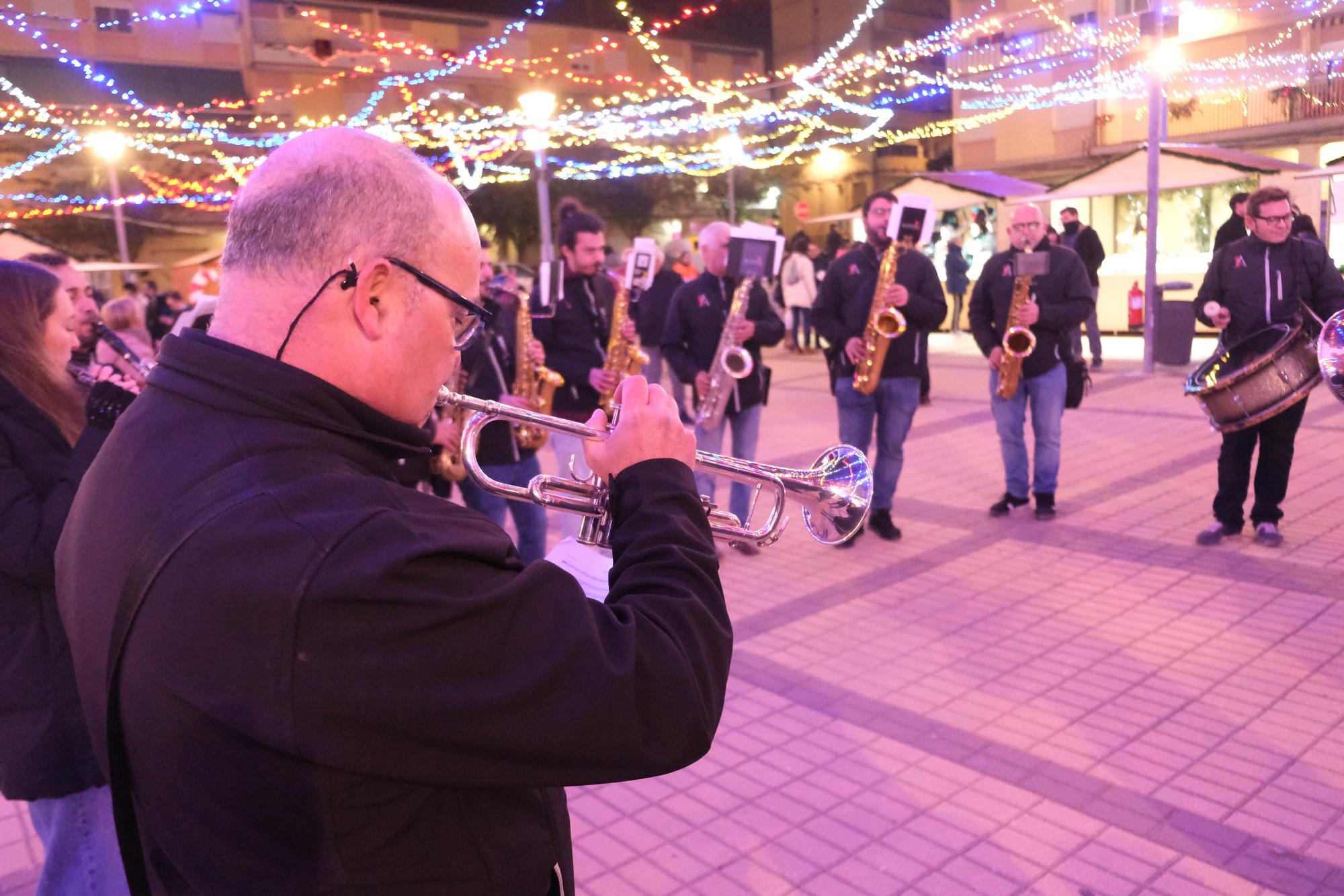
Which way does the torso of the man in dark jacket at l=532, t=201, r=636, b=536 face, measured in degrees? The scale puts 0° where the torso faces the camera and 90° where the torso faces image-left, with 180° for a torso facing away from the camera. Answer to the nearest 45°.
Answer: approximately 315°

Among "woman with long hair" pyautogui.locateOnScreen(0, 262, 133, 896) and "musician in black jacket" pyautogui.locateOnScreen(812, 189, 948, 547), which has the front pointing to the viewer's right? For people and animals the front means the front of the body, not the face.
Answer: the woman with long hair

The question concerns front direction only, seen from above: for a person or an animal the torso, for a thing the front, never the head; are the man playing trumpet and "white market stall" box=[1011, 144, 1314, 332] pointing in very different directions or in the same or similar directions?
very different directions

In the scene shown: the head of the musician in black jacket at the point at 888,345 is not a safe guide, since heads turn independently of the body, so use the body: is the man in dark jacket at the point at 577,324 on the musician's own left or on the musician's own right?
on the musician's own right

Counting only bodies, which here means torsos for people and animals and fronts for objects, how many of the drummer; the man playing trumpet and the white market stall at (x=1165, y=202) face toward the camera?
2

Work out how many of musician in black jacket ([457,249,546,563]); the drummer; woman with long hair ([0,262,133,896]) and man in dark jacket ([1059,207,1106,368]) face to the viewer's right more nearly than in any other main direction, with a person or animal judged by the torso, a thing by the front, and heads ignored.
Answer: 2

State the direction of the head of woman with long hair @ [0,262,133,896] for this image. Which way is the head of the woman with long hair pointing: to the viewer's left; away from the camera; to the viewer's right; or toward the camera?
to the viewer's right

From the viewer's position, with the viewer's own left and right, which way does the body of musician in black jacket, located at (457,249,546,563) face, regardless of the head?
facing to the right of the viewer

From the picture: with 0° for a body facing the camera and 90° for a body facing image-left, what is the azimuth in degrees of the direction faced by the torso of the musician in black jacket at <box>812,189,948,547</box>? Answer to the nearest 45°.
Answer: approximately 0°

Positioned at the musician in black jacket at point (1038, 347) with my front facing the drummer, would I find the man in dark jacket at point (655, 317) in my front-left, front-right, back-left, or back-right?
back-left

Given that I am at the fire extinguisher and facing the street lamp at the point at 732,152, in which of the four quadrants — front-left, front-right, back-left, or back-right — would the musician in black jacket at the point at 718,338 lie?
back-left

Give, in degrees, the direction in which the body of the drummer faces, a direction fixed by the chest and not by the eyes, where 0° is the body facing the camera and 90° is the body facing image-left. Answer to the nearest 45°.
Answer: approximately 0°

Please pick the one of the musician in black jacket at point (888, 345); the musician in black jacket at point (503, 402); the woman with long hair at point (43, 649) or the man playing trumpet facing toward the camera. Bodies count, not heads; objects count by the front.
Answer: the musician in black jacket at point (888, 345)

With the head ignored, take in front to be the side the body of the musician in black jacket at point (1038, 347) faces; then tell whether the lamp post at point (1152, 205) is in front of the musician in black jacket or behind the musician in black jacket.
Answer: behind
